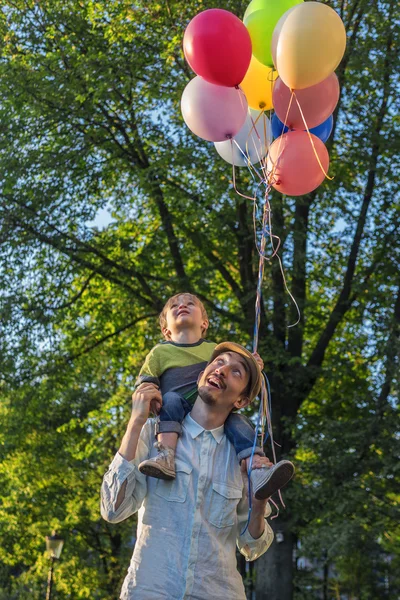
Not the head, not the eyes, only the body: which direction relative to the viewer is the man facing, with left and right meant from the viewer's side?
facing the viewer

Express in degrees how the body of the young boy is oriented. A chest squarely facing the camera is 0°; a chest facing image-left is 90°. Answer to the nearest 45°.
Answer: approximately 0°
